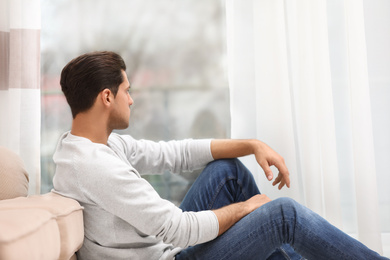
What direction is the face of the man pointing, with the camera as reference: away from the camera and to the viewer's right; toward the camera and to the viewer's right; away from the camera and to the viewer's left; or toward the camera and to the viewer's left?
away from the camera and to the viewer's right

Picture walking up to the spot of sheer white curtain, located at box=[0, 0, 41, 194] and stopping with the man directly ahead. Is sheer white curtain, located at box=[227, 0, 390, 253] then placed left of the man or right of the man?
left

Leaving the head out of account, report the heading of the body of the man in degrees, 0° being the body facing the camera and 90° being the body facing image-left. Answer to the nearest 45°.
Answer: approximately 270°

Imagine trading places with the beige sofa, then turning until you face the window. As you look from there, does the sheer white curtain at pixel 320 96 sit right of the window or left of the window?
right

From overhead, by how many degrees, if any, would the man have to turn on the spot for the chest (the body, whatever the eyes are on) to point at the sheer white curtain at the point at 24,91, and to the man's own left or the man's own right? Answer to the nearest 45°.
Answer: approximately 135° to the man's own left
